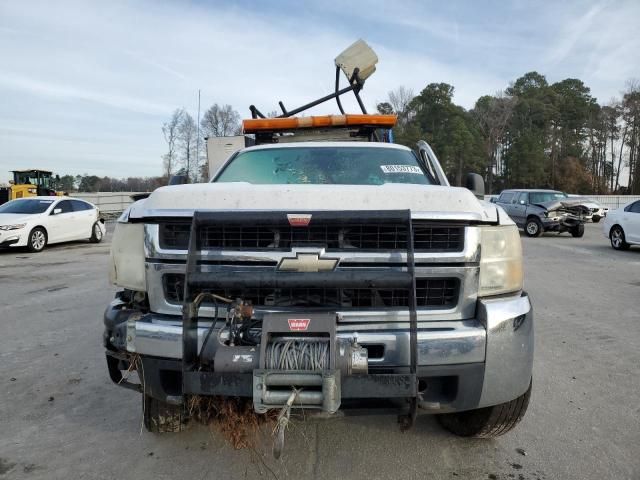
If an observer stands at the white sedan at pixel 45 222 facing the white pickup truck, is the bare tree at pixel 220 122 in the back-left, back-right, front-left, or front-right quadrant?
back-left

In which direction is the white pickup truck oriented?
toward the camera

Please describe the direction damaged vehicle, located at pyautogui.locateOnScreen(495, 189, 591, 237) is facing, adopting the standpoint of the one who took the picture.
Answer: facing the viewer and to the right of the viewer

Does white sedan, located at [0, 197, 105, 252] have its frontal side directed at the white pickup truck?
no

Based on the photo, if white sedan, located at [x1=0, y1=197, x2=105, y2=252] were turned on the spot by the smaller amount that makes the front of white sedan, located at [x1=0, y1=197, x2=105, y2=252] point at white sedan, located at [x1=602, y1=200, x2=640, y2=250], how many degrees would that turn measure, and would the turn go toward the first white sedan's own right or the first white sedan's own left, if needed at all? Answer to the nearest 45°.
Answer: approximately 90° to the first white sedan's own left

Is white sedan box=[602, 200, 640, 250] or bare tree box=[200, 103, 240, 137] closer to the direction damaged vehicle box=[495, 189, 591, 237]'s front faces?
the white sedan

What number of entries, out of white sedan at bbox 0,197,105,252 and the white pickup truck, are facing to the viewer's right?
0

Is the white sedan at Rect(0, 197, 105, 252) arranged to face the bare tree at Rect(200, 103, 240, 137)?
no

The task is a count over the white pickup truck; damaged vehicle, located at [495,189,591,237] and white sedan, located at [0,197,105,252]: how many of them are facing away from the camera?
0

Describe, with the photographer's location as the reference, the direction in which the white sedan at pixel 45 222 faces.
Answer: facing the viewer and to the left of the viewer

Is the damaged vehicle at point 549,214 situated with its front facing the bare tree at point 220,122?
no

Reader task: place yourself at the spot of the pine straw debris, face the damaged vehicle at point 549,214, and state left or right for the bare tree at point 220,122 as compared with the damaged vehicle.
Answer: left

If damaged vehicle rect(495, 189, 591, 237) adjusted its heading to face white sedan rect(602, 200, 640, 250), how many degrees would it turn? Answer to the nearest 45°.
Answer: approximately 45° to its right
